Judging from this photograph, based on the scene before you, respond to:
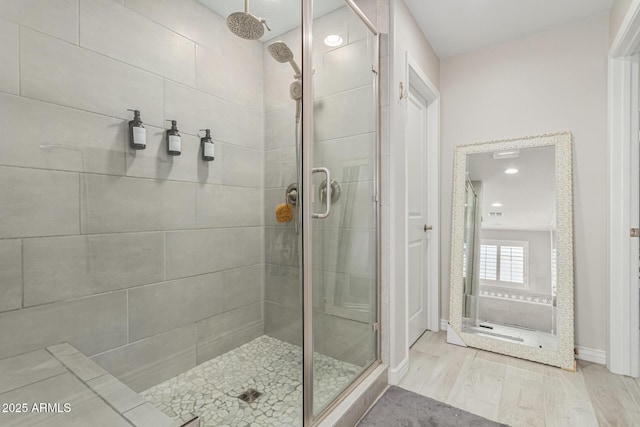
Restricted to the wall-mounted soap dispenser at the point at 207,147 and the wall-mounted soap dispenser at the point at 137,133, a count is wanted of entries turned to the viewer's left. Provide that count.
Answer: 0

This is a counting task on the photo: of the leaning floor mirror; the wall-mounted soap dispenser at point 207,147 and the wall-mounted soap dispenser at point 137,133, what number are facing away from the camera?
0

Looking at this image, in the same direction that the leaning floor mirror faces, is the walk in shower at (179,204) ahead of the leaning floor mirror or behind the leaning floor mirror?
ahead

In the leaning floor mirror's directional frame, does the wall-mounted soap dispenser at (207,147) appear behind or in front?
in front

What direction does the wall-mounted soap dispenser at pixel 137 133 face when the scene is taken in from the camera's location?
facing the viewer and to the right of the viewer

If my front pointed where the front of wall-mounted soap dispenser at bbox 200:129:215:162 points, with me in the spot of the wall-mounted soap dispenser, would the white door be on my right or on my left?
on my left

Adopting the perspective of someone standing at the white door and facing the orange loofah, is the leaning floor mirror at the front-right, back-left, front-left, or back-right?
back-left
